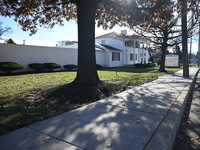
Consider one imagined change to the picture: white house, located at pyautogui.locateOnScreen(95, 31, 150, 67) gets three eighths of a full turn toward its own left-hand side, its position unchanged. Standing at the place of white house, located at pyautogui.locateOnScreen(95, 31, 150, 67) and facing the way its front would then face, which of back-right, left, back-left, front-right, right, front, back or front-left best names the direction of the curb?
back

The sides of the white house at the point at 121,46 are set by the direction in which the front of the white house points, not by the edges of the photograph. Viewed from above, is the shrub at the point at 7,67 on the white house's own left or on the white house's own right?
on the white house's own right

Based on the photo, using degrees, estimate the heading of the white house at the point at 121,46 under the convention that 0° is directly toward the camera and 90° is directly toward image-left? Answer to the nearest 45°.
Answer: approximately 315°

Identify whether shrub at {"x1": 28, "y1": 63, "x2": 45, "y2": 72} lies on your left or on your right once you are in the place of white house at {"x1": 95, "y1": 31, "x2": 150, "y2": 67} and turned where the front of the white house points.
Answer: on your right
